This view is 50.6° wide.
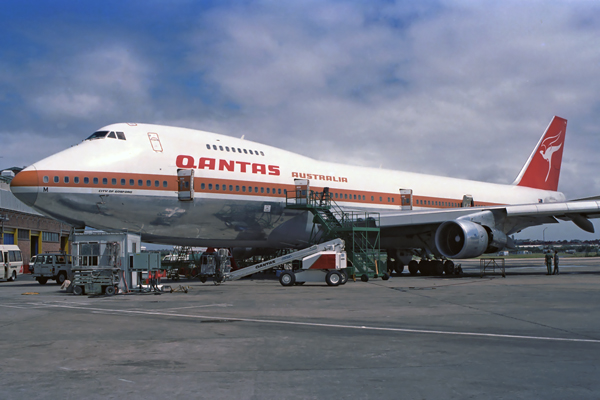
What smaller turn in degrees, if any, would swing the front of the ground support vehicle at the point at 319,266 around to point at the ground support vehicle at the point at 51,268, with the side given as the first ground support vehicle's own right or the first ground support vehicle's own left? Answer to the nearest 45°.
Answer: approximately 45° to the first ground support vehicle's own right

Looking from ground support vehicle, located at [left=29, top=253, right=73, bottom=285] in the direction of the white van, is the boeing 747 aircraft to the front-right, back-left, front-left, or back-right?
back-right

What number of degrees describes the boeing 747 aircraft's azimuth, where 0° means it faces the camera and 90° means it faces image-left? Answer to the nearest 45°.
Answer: approximately 45°

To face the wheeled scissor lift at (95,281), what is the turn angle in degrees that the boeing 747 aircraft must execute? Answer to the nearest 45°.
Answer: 0° — it already faces it

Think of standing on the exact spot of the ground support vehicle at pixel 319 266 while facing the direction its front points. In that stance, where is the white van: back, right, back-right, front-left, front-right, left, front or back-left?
front-right

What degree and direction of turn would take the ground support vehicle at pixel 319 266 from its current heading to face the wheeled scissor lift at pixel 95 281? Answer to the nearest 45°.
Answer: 0° — it already faces it

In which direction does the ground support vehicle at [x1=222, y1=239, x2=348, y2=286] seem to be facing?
to the viewer's left

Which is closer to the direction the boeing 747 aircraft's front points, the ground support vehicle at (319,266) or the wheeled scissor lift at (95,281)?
the wheeled scissor lift

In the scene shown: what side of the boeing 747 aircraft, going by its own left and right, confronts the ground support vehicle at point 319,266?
left
